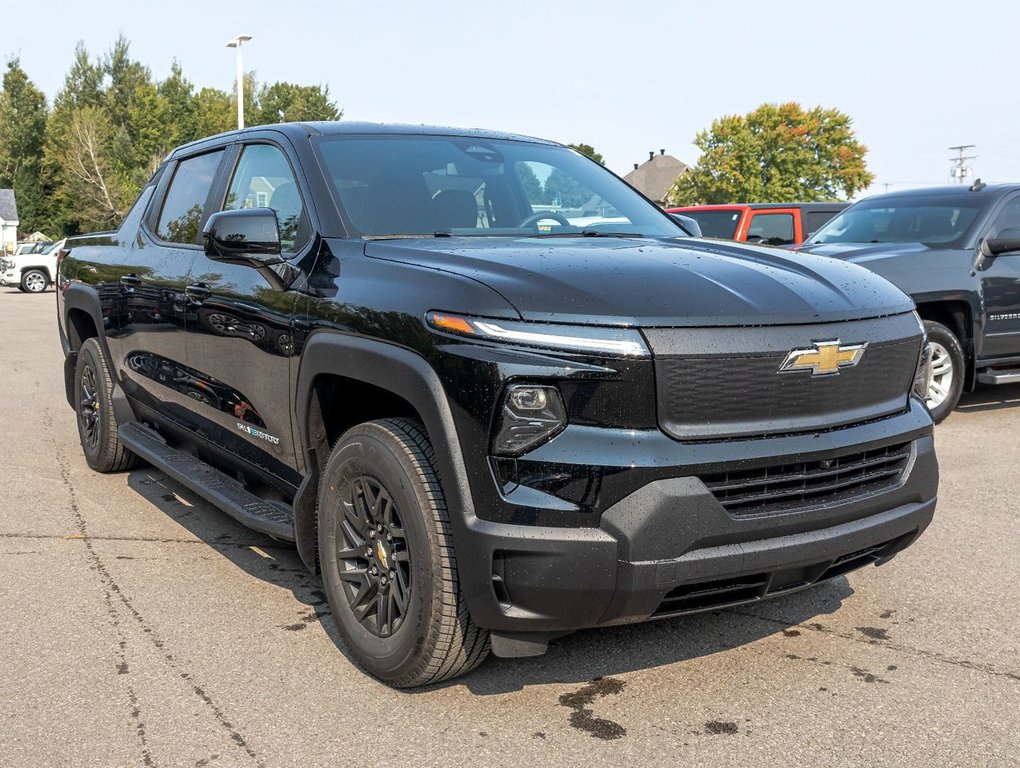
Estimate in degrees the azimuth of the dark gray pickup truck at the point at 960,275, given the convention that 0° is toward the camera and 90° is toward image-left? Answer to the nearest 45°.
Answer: approximately 45°

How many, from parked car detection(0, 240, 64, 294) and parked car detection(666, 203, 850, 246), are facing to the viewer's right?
0

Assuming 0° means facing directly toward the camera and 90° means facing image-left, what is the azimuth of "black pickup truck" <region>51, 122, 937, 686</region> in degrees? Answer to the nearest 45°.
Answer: approximately 315°

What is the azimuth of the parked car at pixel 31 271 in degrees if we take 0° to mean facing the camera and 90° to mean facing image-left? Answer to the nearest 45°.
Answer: approximately 45°

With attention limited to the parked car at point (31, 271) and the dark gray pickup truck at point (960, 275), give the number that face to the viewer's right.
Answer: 0

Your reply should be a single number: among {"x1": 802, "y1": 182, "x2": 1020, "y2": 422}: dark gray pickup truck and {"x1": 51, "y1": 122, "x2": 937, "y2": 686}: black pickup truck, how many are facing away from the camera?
0

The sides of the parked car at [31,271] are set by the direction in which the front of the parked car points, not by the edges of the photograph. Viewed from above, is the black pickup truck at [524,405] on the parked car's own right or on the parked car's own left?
on the parked car's own left

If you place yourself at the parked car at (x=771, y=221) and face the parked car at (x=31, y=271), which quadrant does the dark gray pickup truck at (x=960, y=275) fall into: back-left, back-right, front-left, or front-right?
back-left
